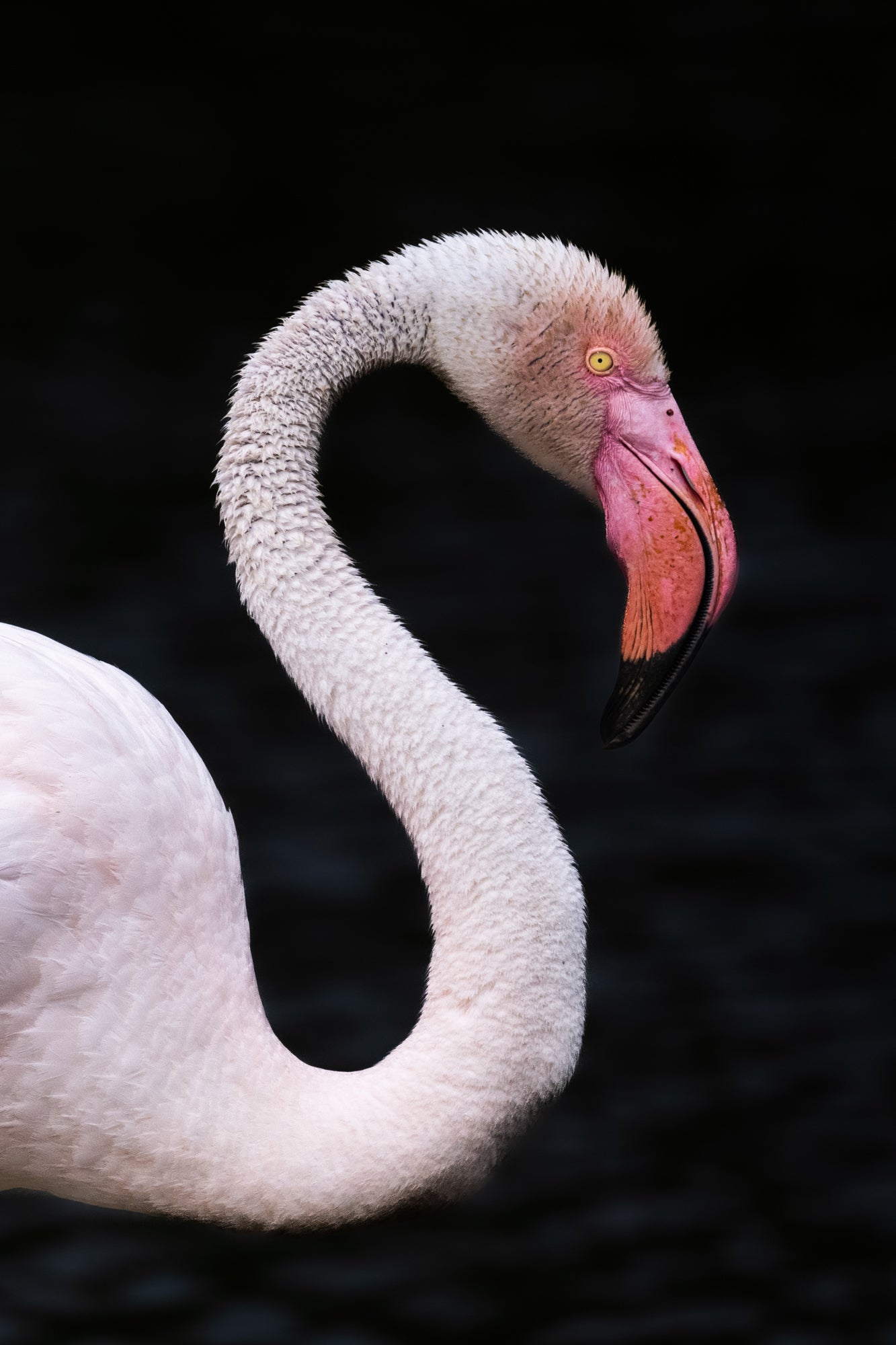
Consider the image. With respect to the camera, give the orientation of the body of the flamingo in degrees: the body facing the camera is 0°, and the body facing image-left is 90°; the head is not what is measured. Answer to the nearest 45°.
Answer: approximately 270°
